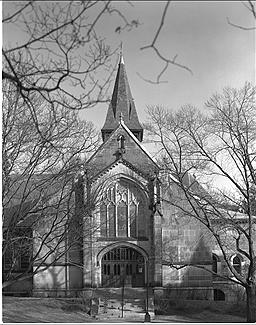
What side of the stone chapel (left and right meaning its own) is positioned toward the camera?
front

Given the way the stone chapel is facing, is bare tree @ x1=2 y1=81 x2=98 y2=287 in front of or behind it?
in front
